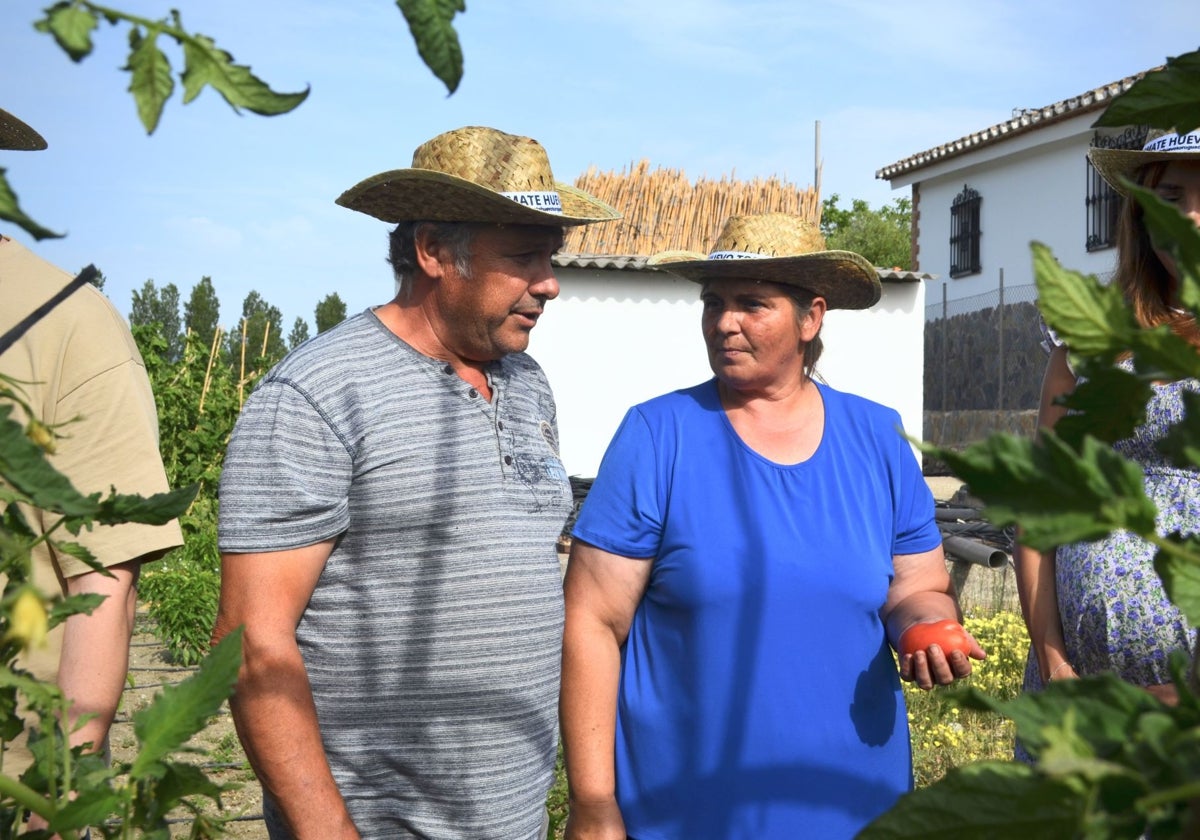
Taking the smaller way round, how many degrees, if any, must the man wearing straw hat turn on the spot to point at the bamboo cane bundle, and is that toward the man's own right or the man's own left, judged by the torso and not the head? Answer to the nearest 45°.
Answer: approximately 135° to the man's own left

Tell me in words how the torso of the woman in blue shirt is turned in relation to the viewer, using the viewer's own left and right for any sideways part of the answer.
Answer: facing the viewer

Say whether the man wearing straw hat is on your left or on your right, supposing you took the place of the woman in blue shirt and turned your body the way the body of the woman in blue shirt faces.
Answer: on your right

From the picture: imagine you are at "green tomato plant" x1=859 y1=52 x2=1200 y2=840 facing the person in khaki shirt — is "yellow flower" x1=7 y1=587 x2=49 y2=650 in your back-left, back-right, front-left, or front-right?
front-left

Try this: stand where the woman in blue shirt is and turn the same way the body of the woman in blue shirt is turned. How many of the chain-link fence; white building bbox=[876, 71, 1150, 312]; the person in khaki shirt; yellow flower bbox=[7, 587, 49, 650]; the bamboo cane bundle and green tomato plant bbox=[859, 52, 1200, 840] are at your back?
3

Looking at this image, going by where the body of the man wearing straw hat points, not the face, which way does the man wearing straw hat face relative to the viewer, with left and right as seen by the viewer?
facing the viewer and to the right of the viewer

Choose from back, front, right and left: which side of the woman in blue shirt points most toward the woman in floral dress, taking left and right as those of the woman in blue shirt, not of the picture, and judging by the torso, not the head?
left

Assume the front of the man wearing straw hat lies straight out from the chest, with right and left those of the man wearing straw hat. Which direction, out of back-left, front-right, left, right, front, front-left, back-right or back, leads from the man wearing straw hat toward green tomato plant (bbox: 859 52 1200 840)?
front-right

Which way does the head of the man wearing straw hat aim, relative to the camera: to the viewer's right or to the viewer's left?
to the viewer's right

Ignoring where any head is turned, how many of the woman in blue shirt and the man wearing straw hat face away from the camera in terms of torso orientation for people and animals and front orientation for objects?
0

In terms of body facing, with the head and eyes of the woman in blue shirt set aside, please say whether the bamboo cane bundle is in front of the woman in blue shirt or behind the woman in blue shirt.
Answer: behind

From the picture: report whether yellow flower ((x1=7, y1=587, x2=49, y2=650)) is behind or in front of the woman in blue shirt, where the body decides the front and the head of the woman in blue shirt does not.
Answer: in front

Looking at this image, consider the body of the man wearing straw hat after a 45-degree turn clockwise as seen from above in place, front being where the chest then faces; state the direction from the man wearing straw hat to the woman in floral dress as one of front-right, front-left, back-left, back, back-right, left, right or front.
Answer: left

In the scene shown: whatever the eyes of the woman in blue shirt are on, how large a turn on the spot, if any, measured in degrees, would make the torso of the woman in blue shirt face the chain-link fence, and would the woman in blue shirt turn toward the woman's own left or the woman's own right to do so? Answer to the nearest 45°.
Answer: approximately 180°
